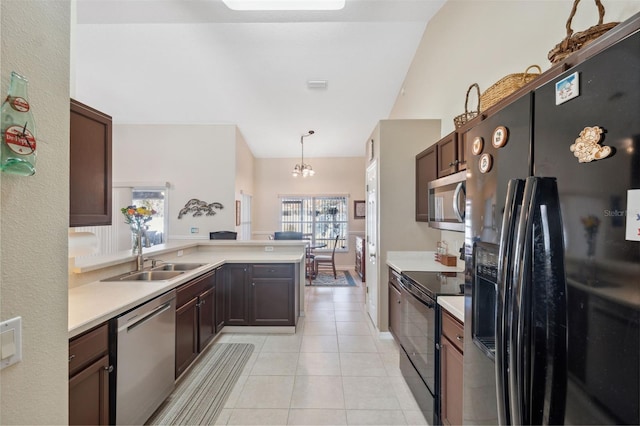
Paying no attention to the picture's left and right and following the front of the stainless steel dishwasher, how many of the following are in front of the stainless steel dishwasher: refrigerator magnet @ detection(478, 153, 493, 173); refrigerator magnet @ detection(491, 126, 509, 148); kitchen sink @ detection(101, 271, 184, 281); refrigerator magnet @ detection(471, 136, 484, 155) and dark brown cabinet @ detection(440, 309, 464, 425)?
4

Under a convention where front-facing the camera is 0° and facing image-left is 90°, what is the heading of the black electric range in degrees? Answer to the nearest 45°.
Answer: approximately 90°

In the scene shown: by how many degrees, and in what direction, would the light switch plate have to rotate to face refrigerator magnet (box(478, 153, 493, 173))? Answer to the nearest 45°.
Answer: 0° — it already faces it

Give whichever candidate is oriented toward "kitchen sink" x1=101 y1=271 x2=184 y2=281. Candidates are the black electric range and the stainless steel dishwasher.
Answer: the black electric range

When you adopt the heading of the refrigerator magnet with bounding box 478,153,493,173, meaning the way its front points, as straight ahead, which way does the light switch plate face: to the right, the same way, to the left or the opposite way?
the opposite way

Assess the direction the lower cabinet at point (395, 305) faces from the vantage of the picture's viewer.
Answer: facing to the left of the viewer

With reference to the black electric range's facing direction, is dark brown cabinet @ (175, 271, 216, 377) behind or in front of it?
in front

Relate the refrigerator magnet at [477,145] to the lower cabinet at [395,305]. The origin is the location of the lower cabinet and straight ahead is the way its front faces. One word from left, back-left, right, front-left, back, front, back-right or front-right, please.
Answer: left

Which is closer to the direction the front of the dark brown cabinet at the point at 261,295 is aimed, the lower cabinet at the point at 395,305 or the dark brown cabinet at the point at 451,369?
the dark brown cabinet
